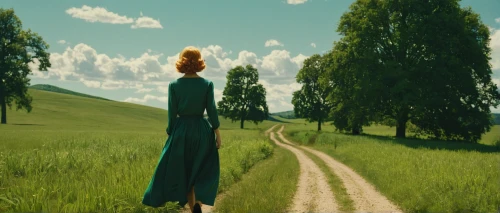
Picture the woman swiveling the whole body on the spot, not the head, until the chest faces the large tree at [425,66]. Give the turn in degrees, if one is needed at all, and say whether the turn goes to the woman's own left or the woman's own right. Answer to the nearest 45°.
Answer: approximately 45° to the woman's own right

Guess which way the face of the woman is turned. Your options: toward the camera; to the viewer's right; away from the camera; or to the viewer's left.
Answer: away from the camera

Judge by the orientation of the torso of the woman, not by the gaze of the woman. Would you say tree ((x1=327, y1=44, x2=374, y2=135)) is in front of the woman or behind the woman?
in front

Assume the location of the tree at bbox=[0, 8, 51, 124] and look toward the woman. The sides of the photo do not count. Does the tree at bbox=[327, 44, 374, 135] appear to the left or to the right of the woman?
left

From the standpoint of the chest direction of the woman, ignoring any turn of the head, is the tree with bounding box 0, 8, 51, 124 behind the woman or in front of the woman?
in front

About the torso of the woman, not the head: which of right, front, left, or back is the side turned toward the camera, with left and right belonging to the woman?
back

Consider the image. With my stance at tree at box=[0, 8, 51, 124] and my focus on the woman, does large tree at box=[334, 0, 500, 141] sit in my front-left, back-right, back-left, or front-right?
front-left
